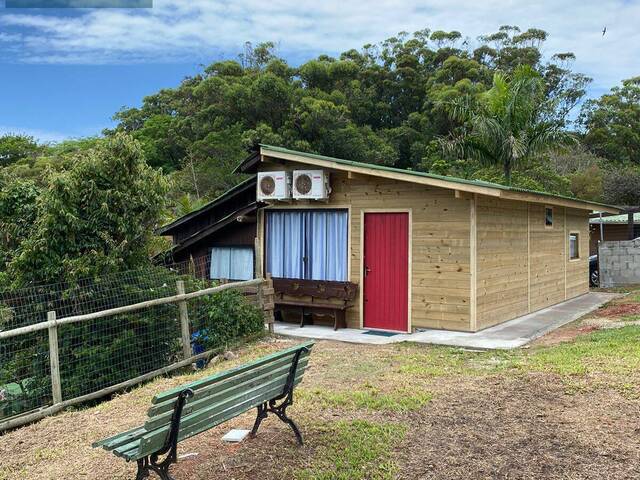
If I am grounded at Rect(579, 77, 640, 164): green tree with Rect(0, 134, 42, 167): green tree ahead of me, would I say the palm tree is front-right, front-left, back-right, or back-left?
front-left

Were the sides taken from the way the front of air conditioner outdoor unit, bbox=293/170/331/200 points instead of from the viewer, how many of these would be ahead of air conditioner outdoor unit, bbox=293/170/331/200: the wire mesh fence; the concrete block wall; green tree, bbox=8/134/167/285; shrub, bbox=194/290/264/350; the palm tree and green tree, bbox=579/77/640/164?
3

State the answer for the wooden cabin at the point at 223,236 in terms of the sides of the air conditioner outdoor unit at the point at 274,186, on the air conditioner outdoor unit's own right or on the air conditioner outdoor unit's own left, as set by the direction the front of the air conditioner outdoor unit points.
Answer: on the air conditioner outdoor unit's own right

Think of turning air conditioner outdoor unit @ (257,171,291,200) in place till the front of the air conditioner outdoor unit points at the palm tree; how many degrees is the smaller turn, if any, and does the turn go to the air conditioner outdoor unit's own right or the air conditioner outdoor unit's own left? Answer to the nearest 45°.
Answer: approximately 180°

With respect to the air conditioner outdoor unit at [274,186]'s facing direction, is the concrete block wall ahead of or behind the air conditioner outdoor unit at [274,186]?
behind

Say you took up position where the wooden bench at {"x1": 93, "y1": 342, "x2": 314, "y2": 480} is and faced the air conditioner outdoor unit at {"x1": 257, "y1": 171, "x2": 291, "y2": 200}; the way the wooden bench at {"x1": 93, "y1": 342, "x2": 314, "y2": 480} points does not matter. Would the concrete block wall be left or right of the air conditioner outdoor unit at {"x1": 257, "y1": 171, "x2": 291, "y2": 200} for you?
right

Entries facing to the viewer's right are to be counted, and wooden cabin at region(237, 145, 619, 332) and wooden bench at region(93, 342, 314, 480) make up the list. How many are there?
0

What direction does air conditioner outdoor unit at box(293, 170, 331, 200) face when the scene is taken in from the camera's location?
facing the viewer and to the left of the viewer

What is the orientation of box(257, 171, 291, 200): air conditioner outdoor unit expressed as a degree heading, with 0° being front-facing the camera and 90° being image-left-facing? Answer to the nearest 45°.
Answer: approximately 45°

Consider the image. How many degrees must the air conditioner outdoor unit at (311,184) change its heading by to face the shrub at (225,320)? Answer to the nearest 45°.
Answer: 0° — it already faces it

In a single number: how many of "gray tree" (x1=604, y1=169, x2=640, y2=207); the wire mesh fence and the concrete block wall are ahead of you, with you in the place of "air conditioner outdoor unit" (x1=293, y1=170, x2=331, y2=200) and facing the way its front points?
1

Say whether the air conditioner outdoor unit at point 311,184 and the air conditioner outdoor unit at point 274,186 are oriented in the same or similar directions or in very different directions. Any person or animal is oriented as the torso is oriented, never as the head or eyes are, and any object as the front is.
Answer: same or similar directions
